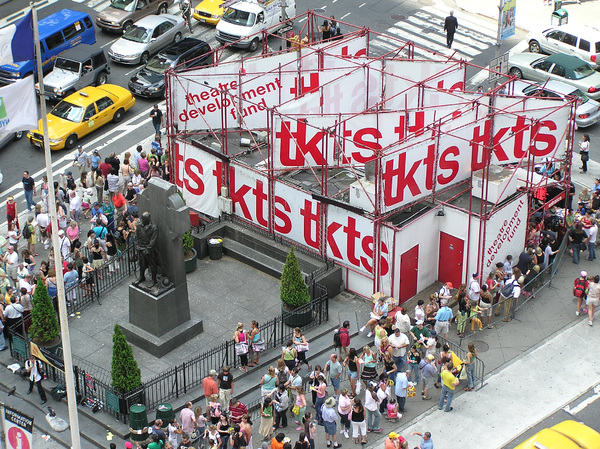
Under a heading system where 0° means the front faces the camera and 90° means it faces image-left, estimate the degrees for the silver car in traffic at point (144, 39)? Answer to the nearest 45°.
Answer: approximately 45°

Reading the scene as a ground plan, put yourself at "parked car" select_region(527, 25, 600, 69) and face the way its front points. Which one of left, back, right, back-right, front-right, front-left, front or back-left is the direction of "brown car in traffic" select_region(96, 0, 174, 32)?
front-left

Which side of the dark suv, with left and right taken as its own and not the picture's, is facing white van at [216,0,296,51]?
back

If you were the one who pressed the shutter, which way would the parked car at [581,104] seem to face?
facing away from the viewer and to the left of the viewer

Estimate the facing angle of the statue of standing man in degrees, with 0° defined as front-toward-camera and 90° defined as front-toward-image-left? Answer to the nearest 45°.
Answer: approximately 45°
